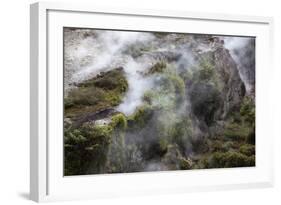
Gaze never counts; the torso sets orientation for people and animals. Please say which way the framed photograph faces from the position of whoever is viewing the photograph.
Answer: facing the viewer and to the right of the viewer
